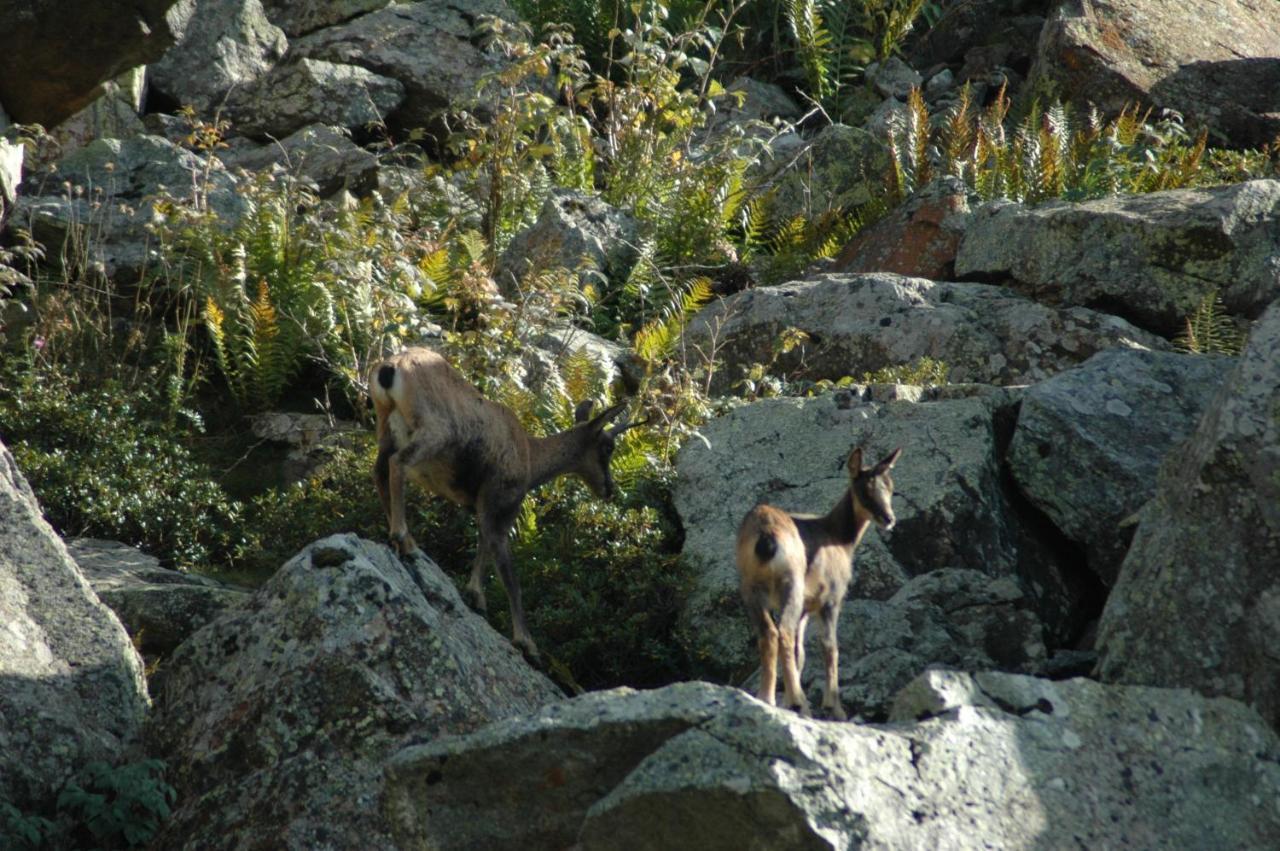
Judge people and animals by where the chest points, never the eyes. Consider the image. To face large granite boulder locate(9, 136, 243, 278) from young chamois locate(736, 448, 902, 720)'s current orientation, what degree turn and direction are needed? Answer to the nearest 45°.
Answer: approximately 90° to its left

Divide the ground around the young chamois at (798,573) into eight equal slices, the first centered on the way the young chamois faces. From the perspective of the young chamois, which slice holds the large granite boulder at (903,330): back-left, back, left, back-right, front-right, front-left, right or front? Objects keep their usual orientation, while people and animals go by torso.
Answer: front-left

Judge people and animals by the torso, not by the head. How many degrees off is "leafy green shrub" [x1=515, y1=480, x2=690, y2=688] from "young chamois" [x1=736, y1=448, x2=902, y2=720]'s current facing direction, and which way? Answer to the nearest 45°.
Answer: approximately 90° to its left

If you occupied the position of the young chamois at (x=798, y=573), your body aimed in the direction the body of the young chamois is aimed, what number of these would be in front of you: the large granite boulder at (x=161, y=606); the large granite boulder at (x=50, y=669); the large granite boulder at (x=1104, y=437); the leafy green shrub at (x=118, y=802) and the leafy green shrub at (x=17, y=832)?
1

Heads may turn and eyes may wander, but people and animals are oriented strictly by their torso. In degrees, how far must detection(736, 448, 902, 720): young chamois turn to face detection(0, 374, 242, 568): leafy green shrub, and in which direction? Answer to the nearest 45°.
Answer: approximately 90° to its left

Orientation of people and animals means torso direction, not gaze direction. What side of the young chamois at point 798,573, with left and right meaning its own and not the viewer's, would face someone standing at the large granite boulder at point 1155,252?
front

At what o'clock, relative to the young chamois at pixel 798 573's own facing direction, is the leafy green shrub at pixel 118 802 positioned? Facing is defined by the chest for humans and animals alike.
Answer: The leafy green shrub is roughly at 7 o'clock from the young chamois.

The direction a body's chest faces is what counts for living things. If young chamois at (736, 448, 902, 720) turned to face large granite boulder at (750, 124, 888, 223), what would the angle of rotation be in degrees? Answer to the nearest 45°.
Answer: approximately 45° to its left

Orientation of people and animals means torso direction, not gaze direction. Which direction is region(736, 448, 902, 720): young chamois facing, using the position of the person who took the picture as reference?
facing away from the viewer and to the right of the viewer

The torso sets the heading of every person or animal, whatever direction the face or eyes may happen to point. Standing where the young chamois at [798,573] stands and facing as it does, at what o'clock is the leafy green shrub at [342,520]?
The leafy green shrub is roughly at 9 o'clock from the young chamois.

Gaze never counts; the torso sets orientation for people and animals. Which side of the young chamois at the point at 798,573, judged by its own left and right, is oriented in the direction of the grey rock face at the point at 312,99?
left

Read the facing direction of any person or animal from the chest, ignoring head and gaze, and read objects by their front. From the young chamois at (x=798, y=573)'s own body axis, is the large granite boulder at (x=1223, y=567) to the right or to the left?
on its right
